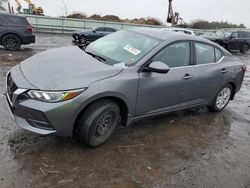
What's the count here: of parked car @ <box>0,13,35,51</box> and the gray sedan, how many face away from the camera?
0

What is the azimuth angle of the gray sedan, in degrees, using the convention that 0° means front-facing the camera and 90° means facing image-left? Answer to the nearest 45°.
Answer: approximately 45°

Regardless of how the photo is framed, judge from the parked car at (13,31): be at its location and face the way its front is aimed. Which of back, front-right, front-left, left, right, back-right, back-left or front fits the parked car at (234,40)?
back

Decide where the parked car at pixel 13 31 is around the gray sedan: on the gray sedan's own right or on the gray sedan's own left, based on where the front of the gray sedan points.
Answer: on the gray sedan's own right

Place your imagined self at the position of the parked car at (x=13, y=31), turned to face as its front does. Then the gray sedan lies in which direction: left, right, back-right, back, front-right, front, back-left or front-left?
left

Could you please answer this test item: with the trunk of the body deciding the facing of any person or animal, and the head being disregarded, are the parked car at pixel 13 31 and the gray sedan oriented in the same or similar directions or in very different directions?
same or similar directions

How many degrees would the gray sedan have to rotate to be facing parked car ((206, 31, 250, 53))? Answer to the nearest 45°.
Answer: approximately 180°

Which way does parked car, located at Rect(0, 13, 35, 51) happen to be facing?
to the viewer's left

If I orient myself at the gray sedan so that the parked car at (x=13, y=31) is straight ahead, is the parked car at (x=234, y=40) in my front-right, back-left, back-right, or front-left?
front-right
